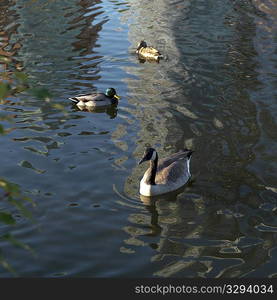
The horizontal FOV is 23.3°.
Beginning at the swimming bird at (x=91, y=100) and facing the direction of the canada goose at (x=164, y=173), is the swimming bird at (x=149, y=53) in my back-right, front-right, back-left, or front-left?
back-left

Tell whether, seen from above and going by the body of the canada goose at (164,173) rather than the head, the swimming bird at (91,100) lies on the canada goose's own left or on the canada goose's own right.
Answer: on the canada goose's own right

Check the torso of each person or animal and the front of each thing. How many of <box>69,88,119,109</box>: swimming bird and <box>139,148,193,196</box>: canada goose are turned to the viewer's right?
1

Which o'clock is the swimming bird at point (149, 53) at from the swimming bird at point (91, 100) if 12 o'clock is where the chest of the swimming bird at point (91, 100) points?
the swimming bird at point (149, 53) is roughly at 10 o'clock from the swimming bird at point (91, 100).

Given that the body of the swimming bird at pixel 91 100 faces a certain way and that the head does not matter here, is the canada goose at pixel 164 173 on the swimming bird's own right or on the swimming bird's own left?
on the swimming bird's own right

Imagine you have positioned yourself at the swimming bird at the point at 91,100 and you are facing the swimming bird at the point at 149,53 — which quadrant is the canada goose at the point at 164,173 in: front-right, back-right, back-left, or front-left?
back-right

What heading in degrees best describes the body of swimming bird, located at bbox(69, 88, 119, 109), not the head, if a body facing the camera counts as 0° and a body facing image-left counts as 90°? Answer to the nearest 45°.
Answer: approximately 270°

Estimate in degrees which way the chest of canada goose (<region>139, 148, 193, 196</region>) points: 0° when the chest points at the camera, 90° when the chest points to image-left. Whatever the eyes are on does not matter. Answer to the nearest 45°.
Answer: approximately 45°

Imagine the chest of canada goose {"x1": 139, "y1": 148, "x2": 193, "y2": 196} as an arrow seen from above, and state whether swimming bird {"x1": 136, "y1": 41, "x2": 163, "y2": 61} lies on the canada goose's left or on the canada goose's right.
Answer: on the canada goose's right
